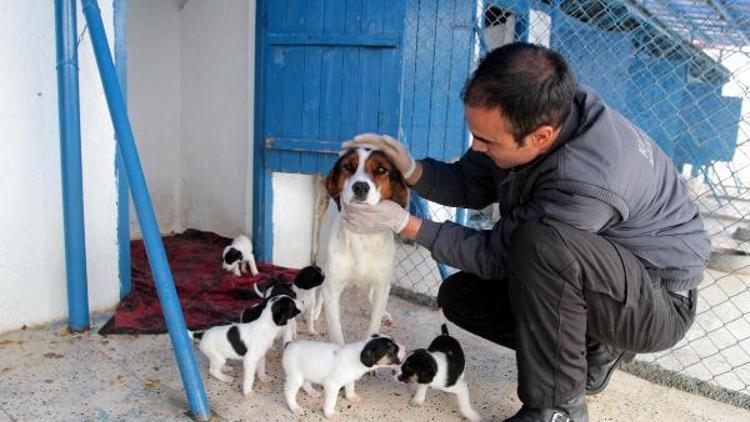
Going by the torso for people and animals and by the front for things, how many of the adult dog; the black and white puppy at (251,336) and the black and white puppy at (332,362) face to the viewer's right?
2

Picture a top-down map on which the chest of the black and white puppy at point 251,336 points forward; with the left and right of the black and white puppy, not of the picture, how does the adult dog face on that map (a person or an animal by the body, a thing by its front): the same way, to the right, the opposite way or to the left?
to the right

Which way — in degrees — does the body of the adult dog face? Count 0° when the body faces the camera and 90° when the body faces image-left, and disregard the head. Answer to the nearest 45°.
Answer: approximately 0°

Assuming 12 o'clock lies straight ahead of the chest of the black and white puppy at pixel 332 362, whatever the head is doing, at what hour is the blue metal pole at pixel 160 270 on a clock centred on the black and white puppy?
The blue metal pole is roughly at 6 o'clock from the black and white puppy.

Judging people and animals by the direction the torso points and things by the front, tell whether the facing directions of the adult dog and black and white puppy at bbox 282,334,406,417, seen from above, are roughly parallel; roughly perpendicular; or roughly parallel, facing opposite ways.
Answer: roughly perpendicular

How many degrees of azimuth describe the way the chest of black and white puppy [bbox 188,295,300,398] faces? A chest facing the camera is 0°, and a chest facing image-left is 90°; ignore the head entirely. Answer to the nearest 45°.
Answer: approximately 270°

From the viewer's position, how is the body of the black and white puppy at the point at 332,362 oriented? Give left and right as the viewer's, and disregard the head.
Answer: facing to the right of the viewer

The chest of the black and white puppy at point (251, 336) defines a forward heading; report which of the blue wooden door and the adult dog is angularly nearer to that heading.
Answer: the adult dog

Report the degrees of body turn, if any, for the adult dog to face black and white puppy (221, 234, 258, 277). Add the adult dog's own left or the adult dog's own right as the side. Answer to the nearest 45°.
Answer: approximately 135° to the adult dog's own right

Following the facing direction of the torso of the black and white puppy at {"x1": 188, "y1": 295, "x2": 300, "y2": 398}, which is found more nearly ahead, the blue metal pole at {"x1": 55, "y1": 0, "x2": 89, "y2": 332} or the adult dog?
the adult dog
